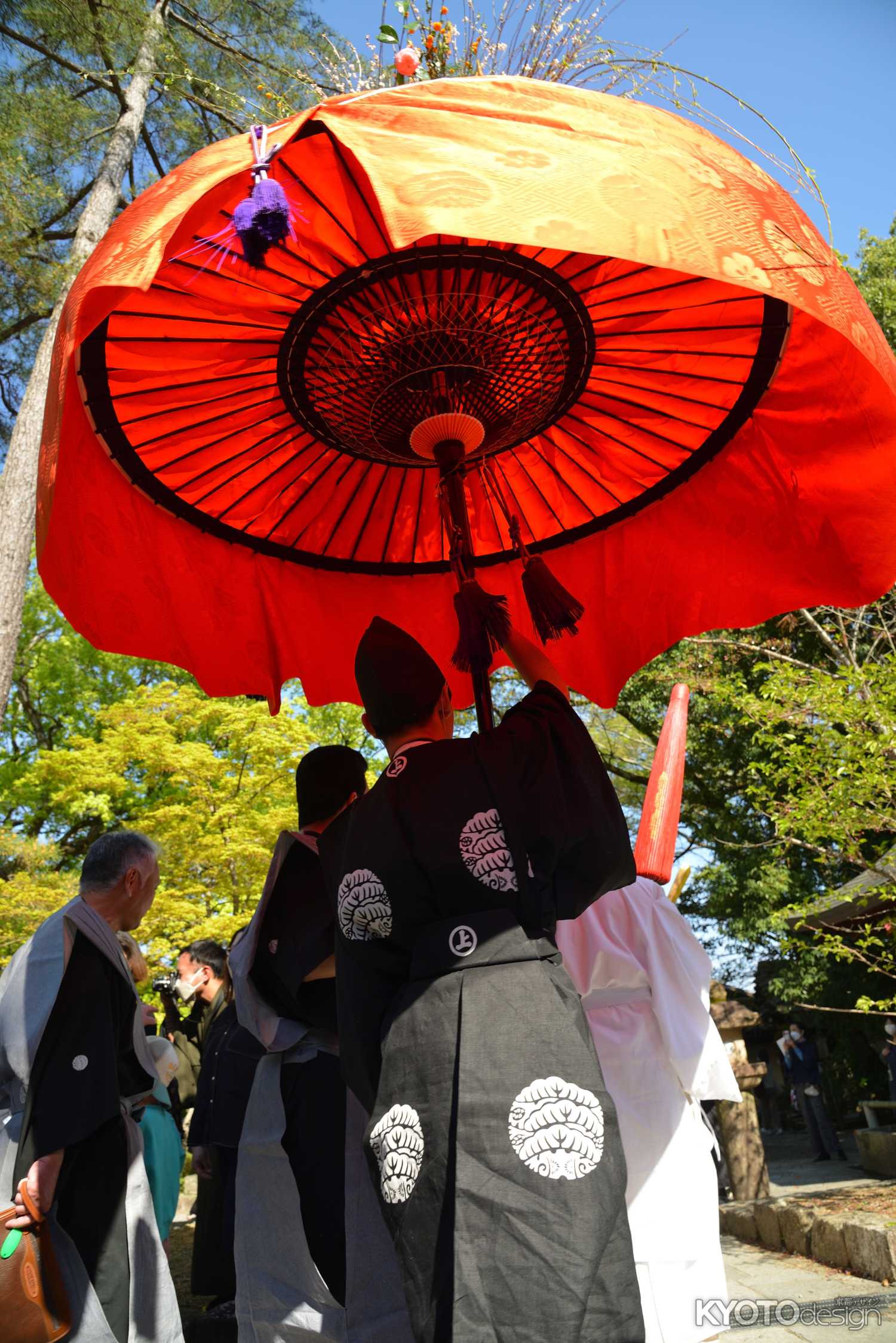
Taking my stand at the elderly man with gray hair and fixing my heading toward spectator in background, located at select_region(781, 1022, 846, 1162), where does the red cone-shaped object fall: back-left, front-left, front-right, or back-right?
front-right
